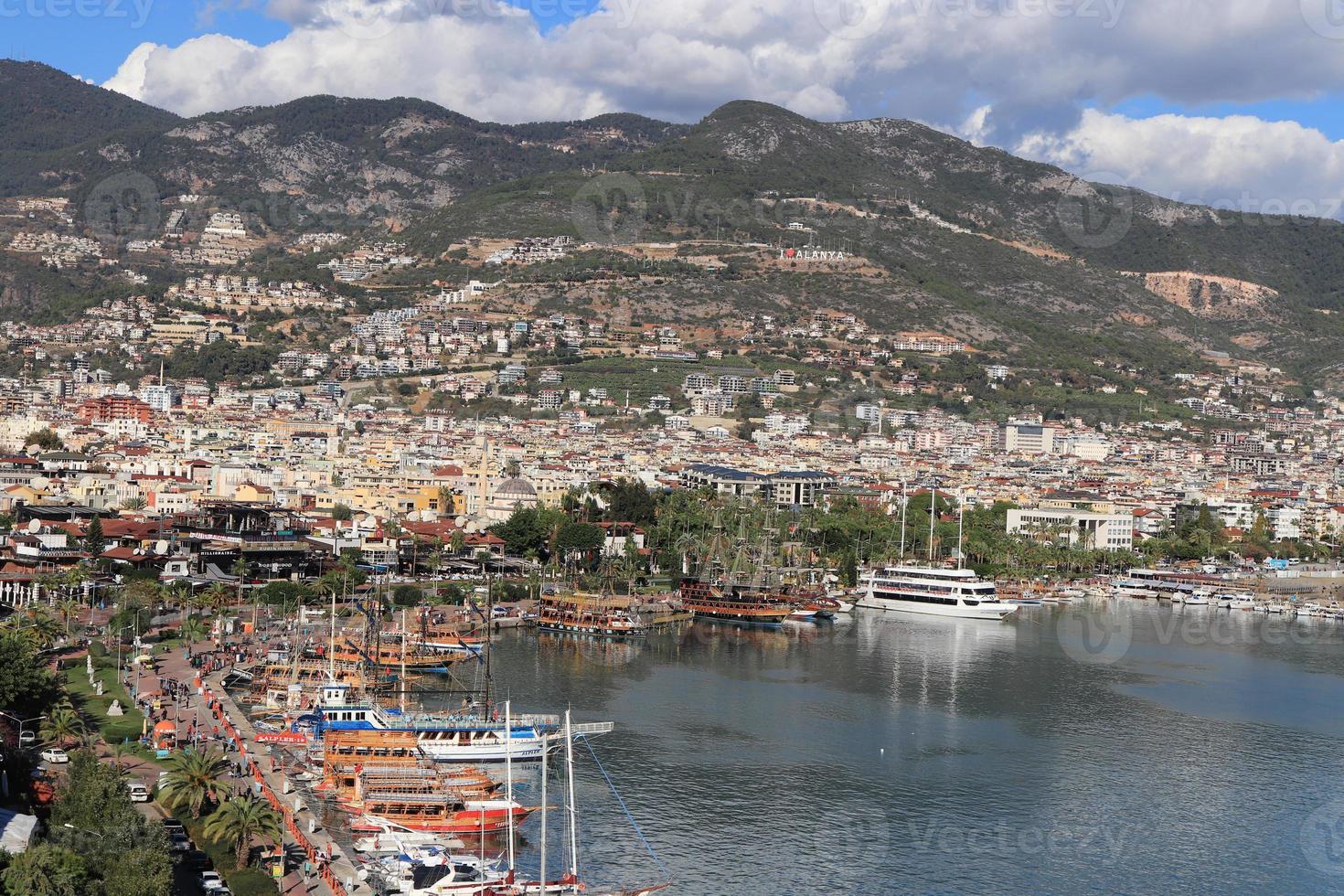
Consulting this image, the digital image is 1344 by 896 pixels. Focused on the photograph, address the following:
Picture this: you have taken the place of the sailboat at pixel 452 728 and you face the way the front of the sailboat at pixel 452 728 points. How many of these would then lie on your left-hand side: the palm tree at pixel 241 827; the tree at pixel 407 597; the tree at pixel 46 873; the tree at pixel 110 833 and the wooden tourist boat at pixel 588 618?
2

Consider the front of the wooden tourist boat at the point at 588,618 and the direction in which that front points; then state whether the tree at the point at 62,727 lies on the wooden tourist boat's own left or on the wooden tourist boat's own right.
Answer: on the wooden tourist boat's own right

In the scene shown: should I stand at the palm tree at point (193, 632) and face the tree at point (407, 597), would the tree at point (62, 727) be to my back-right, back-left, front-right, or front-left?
back-right

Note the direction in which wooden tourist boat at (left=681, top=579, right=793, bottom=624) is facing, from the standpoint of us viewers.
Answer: facing the viewer and to the right of the viewer

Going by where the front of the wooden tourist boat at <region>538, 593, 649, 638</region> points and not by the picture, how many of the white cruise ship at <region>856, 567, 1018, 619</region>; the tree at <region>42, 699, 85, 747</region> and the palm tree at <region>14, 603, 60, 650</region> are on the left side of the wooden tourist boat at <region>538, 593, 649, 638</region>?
1

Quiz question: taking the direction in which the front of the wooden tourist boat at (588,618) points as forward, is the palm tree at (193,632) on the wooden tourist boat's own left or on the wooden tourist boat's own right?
on the wooden tourist boat's own right

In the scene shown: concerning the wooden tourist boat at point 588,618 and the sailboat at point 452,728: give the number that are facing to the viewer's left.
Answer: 0

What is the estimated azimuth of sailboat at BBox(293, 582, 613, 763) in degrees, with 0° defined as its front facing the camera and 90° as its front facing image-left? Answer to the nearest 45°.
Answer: approximately 270°

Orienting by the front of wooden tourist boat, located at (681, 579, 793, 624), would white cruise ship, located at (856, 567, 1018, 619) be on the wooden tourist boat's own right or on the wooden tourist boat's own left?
on the wooden tourist boat's own left

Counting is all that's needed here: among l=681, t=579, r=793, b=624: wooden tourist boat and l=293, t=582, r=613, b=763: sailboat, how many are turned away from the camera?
0

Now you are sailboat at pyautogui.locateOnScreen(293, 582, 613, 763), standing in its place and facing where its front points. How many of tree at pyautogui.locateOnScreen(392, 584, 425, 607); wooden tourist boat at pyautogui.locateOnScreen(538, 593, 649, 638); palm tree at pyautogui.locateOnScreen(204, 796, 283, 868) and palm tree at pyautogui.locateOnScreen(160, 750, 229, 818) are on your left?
2

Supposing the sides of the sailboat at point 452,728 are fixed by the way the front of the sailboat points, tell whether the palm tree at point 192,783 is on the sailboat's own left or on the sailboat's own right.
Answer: on the sailboat's own right

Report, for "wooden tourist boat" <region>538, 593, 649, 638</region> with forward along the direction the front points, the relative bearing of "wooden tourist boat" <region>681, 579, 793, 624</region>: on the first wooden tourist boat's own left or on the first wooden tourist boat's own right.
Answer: on the first wooden tourist boat's own left

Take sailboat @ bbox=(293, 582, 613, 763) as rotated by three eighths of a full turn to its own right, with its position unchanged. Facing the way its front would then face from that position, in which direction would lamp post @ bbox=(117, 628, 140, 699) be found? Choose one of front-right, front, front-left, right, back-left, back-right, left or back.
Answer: right
